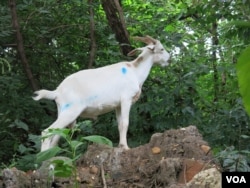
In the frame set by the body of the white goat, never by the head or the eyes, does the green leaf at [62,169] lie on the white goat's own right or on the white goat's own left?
on the white goat's own right

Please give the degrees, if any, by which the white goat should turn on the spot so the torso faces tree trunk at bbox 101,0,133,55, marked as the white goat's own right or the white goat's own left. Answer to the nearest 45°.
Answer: approximately 90° to the white goat's own left

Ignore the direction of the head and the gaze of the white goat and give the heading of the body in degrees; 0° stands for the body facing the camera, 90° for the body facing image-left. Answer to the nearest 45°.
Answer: approximately 270°

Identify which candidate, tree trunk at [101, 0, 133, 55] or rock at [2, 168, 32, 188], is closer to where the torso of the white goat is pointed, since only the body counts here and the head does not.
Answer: the tree trunk

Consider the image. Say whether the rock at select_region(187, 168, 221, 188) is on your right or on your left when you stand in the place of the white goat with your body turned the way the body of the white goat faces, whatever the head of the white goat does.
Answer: on your right

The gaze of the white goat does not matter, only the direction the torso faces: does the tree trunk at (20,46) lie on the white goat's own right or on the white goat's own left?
on the white goat's own left

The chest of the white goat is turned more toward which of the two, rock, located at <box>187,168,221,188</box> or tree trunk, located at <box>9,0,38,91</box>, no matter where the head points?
the rock

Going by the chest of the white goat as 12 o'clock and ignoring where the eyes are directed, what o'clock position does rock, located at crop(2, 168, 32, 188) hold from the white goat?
The rock is roughly at 4 o'clock from the white goat.

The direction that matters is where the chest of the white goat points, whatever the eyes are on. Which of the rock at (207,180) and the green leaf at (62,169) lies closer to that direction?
the rock
